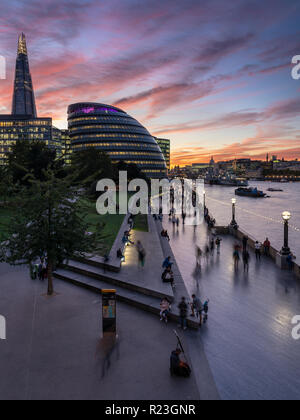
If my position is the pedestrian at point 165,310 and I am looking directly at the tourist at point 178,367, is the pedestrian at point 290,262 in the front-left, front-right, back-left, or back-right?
back-left

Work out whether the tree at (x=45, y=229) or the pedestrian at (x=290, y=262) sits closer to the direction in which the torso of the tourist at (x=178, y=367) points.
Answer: the pedestrian

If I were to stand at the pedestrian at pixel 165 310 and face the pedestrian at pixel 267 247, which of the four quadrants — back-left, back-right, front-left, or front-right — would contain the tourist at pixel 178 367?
back-right

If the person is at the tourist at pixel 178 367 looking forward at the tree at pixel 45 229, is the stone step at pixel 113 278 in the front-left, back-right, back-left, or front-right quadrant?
front-right

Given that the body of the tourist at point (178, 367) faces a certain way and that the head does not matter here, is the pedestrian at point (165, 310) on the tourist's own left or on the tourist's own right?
on the tourist's own left
